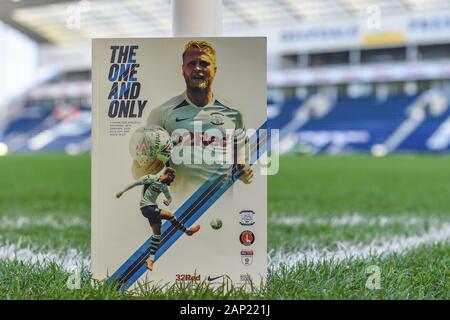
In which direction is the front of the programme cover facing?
toward the camera
